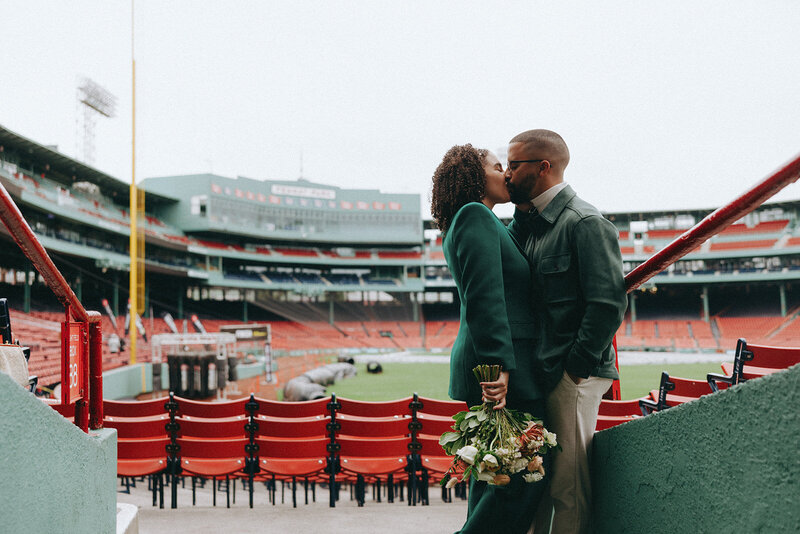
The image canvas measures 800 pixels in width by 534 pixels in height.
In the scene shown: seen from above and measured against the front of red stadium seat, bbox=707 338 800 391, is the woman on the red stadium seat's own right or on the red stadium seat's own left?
on the red stadium seat's own left

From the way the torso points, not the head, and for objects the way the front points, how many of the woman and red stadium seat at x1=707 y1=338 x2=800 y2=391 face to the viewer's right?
1

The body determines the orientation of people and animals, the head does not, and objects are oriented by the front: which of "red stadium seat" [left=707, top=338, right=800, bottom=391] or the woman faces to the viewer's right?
the woman

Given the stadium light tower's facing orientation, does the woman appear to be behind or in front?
in front

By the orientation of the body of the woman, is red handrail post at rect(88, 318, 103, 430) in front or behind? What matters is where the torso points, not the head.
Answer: behind

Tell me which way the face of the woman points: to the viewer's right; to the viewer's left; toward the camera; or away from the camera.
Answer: to the viewer's right

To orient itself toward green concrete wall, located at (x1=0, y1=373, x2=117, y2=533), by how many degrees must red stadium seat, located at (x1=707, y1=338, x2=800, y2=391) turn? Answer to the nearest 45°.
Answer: approximately 90° to its left

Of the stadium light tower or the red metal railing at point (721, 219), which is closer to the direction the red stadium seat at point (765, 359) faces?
the stadium light tower

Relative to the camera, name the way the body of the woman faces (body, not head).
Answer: to the viewer's right

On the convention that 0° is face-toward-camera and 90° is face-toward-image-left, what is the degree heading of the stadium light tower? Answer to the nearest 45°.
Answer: approximately 315°

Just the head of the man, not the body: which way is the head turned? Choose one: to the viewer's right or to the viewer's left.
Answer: to the viewer's left

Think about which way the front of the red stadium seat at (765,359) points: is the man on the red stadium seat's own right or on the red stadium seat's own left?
on the red stadium seat's own left

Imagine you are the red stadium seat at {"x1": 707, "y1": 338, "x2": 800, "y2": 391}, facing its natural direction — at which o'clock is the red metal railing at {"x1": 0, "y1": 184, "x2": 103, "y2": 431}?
The red metal railing is roughly at 9 o'clock from the red stadium seat.
